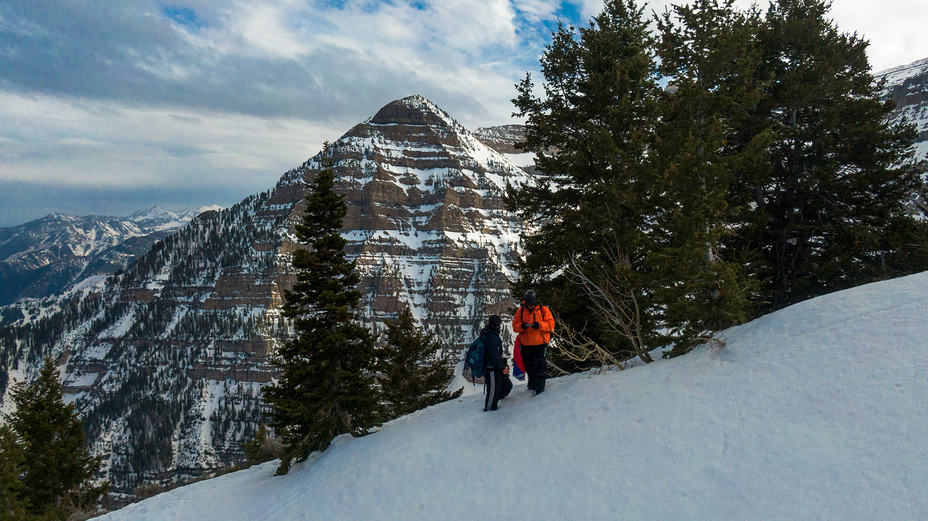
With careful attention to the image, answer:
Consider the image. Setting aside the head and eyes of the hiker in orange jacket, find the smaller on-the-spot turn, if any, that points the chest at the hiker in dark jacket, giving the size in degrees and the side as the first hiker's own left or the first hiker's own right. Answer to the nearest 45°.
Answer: approximately 90° to the first hiker's own right

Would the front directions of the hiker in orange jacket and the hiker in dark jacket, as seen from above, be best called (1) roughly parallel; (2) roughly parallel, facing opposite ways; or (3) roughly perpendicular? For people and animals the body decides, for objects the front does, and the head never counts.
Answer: roughly perpendicular

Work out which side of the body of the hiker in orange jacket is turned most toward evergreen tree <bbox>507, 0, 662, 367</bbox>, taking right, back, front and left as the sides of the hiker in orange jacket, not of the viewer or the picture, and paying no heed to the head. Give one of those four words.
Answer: back

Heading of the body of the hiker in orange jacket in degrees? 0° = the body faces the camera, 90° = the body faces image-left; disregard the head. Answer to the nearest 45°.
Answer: approximately 0°

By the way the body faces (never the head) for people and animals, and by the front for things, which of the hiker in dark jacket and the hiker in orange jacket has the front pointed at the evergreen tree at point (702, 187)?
the hiker in dark jacket

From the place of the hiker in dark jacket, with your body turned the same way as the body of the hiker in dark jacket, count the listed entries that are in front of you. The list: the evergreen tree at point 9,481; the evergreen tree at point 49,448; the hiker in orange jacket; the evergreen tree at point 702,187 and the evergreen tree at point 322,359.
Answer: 2

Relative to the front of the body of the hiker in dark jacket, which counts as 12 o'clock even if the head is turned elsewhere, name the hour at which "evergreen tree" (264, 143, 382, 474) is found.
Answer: The evergreen tree is roughly at 7 o'clock from the hiker in dark jacket.

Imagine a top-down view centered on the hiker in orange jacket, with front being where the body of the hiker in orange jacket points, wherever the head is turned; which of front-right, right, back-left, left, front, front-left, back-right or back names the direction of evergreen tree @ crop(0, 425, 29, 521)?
right

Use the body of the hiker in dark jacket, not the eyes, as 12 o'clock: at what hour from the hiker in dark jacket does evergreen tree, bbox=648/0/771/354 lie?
The evergreen tree is roughly at 12 o'clock from the hiker in dark jacket.

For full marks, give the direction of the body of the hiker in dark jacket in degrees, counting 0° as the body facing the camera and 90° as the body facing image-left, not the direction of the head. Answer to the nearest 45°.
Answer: approximately 270°

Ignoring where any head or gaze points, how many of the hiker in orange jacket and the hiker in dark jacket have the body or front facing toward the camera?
1
